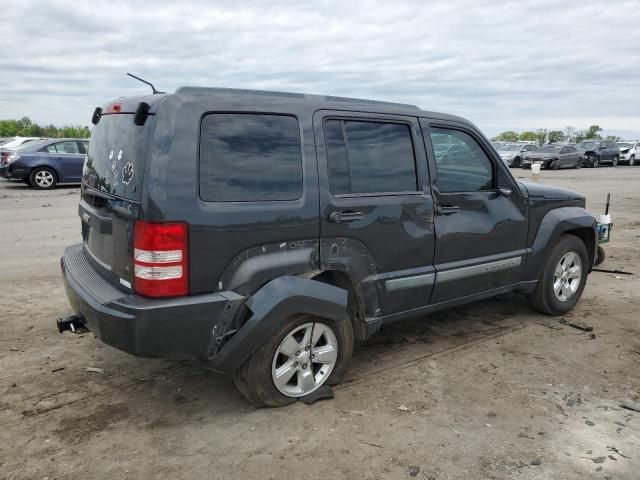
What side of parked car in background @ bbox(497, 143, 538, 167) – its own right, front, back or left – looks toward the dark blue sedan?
front

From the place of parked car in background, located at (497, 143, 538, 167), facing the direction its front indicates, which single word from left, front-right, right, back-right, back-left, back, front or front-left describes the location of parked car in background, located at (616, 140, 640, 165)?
back

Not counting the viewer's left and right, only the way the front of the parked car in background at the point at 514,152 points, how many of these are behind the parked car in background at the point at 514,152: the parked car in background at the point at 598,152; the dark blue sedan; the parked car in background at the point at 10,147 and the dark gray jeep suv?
1

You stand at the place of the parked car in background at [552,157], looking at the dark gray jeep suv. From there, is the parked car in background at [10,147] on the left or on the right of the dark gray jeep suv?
right

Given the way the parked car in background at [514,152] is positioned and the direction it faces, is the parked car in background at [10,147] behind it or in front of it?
in front

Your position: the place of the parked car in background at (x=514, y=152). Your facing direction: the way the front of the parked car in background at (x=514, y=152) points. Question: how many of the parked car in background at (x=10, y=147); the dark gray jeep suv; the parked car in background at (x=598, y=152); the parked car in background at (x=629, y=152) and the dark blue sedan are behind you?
2

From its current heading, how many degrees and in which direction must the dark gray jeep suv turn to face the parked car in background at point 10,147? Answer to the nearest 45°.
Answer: approximately 90° to its left

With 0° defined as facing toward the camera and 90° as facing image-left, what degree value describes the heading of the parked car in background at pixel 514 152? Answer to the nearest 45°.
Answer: approximately 45°

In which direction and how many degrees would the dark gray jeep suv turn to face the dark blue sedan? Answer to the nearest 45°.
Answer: approximately 90° to its left

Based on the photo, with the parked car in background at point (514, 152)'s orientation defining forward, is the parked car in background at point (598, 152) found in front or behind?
behind

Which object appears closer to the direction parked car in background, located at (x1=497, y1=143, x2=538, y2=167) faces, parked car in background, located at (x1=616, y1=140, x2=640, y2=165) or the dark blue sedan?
the dark blue sedan

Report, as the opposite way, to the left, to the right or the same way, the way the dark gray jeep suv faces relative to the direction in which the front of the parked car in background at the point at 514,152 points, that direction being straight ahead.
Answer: the opposite way

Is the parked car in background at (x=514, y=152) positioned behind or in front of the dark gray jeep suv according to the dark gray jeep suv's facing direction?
in front

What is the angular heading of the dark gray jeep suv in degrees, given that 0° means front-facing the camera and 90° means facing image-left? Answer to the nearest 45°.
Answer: approximately 225°

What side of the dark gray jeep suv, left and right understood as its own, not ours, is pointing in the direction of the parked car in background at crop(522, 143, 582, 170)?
front
